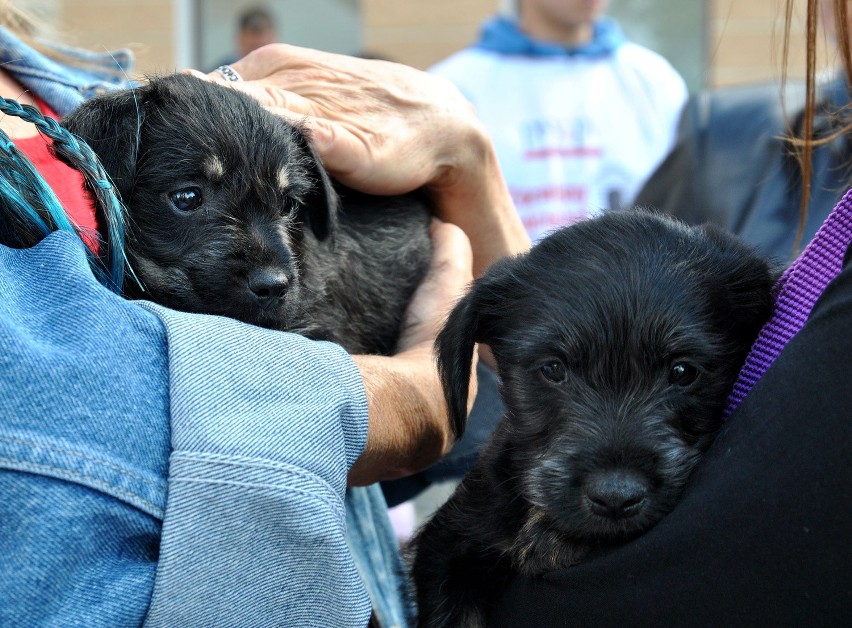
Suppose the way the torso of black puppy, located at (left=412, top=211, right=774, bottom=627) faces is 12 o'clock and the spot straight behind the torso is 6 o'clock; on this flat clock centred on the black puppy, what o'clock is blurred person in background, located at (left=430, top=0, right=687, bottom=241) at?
The blurred person in background is roughly at 6 o'clock from the black puppy.

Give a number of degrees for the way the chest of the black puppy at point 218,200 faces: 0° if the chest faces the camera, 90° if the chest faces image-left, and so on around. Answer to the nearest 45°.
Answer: approximately 45°

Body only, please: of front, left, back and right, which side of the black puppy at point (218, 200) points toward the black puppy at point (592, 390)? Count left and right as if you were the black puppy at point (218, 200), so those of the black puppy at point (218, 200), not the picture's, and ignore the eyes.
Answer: left

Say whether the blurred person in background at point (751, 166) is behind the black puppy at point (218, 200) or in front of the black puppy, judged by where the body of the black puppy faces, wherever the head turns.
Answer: behind

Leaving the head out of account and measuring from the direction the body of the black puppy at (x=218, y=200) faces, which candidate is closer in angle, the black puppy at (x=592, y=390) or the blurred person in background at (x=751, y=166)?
the black puppy

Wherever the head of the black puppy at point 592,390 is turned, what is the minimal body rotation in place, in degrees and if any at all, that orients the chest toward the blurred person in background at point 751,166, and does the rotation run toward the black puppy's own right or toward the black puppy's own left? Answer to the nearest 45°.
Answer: approximately 180°
